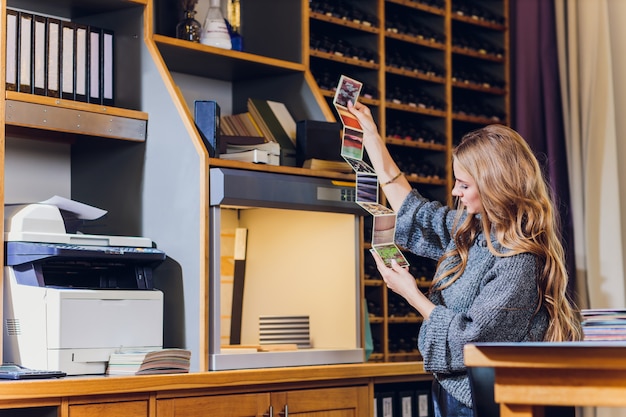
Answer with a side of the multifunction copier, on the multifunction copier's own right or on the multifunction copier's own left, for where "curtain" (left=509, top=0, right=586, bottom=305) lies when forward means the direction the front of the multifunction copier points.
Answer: on the multifunction copier's own left

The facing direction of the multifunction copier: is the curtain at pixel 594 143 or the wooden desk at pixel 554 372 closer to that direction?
the wooden desk

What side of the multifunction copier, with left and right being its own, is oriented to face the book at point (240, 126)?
left

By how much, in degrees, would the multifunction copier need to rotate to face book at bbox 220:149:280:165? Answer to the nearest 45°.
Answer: approximately 45° to its left

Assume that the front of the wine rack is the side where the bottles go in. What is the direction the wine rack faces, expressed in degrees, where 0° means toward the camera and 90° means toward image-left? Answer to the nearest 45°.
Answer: approximately 315°

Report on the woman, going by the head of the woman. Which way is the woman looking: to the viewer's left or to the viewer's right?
to the viewer's left

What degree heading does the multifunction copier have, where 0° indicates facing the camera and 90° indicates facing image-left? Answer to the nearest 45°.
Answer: approximately 315°
